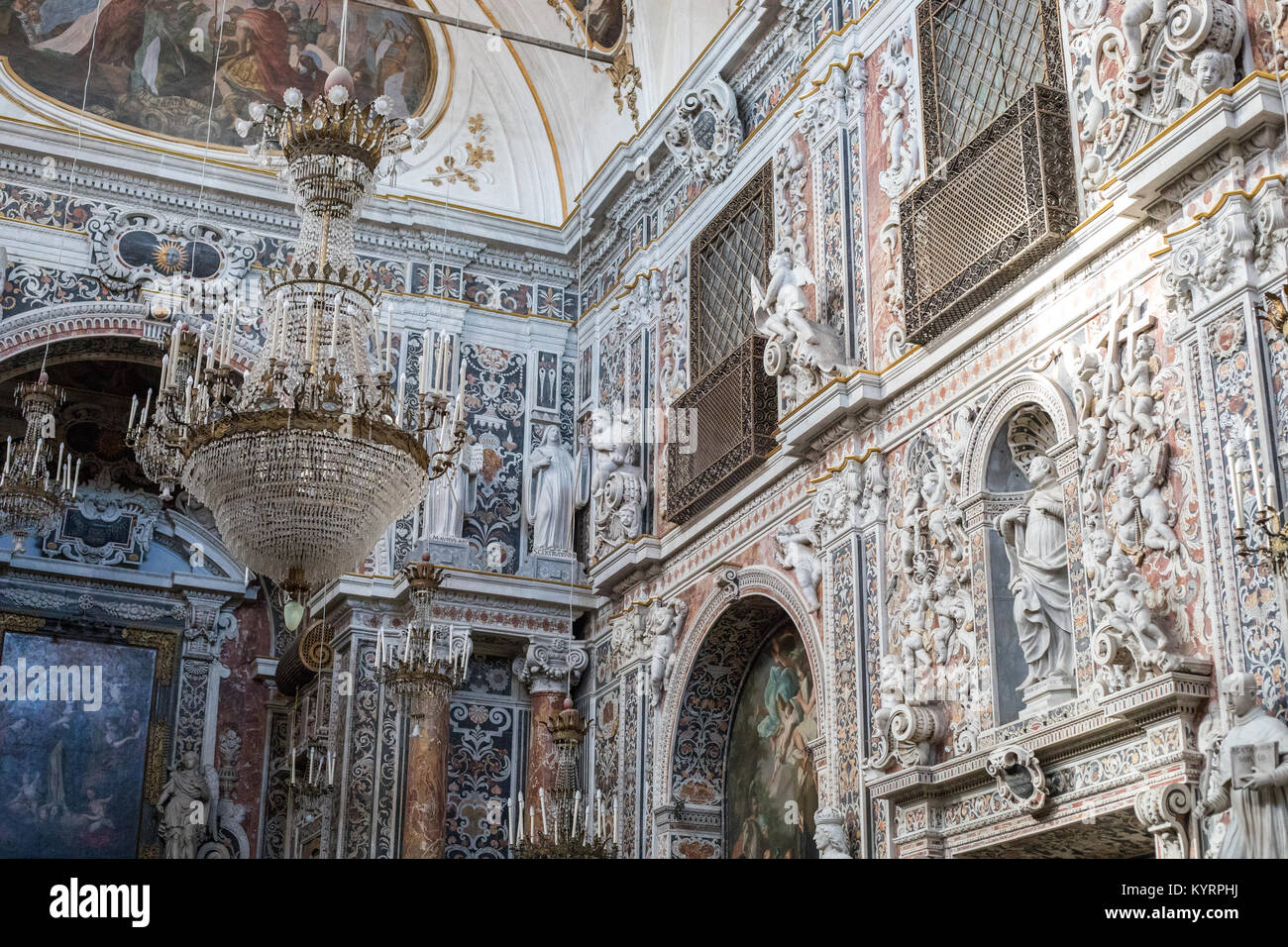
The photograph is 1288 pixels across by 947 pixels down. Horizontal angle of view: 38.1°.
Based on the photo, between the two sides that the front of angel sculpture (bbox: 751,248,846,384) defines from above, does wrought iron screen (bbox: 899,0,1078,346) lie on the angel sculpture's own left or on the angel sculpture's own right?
on the angel sculpture's own left

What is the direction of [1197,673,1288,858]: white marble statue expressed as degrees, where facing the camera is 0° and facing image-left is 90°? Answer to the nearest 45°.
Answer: approximately 45°

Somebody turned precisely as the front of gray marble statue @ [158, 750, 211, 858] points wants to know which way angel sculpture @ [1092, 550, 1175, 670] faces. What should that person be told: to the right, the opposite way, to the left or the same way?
to the right

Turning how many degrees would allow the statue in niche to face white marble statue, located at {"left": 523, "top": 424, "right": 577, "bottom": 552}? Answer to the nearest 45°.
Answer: approximately 90° to its right

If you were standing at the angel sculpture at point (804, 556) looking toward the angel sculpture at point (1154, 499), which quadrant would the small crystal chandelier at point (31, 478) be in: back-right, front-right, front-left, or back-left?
back-right

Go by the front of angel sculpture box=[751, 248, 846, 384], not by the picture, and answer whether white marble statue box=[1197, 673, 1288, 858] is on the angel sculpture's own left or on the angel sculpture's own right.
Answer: on the angel sculpture's own left

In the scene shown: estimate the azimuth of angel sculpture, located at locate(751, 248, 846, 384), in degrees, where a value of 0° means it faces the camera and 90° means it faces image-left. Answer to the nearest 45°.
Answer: approximately 45°
